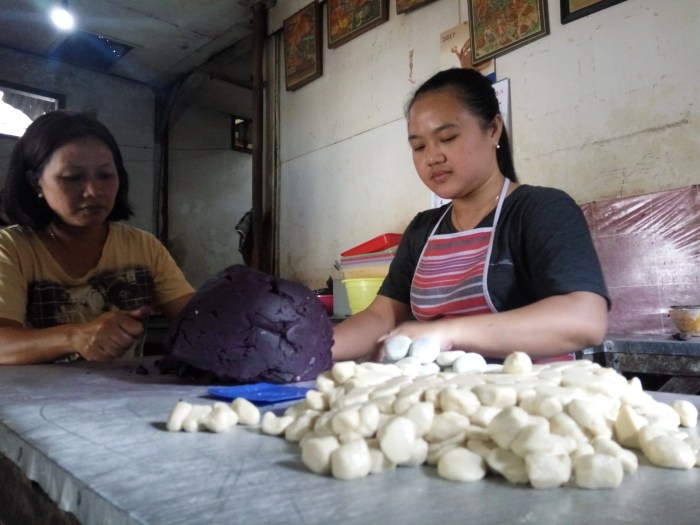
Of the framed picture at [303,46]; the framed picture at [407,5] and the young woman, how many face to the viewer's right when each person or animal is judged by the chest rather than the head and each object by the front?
0

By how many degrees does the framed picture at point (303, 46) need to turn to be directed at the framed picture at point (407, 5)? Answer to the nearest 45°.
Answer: approximately 90° to its left

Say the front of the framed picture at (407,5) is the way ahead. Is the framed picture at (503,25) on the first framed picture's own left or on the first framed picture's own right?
on the first framed picture's own left

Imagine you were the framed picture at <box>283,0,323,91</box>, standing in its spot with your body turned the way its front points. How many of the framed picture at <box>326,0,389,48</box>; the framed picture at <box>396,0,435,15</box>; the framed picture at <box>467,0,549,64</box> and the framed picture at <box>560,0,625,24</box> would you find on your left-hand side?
4

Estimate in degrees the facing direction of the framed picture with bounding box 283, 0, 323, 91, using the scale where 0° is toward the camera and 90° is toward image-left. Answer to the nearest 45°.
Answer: approximately 45°

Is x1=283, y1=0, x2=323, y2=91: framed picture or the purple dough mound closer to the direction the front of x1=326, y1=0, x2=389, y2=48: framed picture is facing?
the purple dough mound

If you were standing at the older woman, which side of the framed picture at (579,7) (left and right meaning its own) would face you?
front

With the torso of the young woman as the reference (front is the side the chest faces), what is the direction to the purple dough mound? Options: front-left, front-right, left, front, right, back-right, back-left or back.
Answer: front

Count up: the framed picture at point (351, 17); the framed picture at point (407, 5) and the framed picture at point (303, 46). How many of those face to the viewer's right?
0

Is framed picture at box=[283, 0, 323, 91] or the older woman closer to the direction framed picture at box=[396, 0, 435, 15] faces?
the older woman

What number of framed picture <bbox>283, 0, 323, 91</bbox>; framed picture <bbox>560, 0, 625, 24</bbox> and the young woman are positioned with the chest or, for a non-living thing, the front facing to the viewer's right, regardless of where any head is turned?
0

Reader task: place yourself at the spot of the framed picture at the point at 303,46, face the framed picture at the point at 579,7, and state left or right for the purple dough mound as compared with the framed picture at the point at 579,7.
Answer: right
